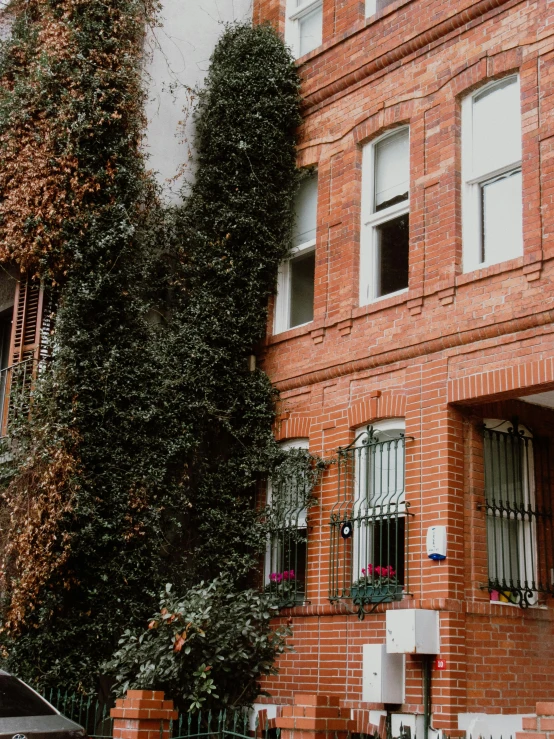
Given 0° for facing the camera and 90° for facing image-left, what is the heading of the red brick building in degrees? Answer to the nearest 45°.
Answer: approximately 45°

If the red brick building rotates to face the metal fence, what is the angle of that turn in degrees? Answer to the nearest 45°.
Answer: approximately 45° to its right

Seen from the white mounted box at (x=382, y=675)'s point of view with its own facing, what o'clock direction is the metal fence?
The metal fence is roughly at 2 o'clock from the white mounted box.

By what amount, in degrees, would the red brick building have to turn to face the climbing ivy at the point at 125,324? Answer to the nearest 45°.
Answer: approximately 45° to its right

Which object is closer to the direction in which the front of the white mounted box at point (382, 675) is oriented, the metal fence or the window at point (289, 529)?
the metal fence

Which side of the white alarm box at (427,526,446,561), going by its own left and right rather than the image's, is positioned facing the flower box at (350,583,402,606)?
right
